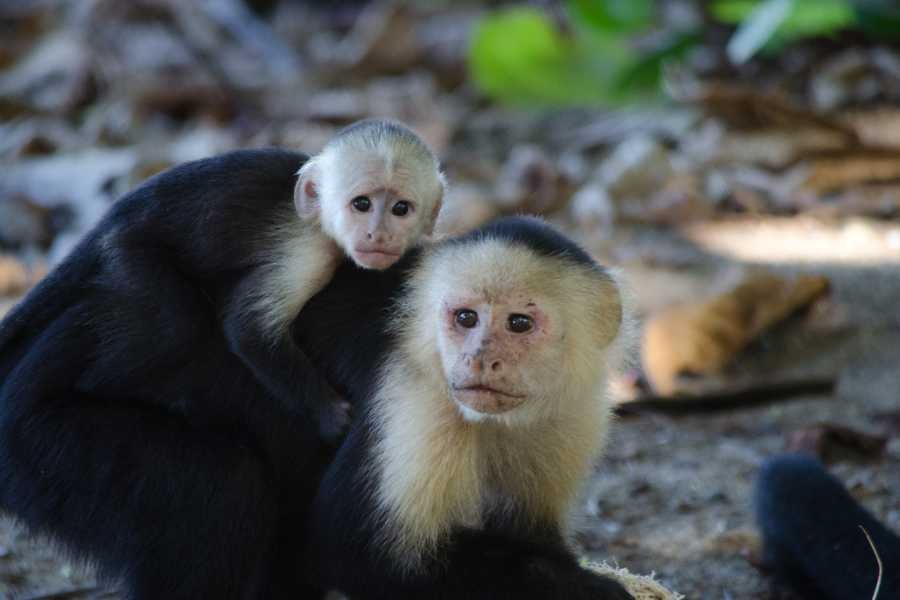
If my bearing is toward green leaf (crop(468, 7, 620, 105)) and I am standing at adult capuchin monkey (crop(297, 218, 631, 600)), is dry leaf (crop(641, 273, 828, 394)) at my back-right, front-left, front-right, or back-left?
front-right

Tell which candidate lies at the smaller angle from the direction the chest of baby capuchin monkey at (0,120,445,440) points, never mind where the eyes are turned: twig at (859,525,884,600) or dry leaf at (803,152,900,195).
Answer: the twig

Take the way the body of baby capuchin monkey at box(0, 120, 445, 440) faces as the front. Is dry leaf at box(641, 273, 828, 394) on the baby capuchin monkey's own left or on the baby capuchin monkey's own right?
on the baby capuchin monkey's own left

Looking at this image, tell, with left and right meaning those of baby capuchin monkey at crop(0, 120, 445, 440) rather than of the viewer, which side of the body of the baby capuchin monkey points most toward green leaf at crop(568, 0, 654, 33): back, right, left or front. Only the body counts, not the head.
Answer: left

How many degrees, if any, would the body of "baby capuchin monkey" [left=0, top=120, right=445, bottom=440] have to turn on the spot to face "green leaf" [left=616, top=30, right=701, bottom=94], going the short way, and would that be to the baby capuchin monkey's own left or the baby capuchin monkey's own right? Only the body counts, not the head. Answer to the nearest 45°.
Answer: approximately 90° to the baby capuchin monkey's own left

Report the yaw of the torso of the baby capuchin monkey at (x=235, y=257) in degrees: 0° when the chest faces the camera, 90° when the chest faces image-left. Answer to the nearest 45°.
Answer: approximately 315°

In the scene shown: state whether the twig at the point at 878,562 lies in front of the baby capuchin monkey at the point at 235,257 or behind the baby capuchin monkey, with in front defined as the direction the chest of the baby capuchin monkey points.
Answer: in front
